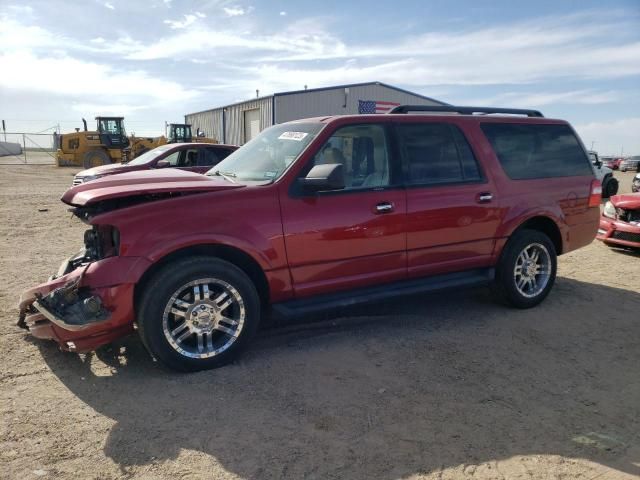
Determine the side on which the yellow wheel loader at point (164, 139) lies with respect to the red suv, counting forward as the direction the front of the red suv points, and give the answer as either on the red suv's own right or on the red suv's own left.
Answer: on the red suv's own right

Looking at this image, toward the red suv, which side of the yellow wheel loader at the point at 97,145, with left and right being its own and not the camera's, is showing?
right

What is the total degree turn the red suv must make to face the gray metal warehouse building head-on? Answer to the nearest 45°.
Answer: approximately 135° to its right

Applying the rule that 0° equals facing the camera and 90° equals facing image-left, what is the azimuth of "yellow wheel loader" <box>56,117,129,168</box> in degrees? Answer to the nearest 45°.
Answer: approximately 270°

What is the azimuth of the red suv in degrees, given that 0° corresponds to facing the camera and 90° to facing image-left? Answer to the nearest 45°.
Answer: approximately 45°

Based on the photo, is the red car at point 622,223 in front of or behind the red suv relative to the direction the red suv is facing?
behind

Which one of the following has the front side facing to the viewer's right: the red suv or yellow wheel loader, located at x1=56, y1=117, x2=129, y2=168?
the yellow wheel loader
